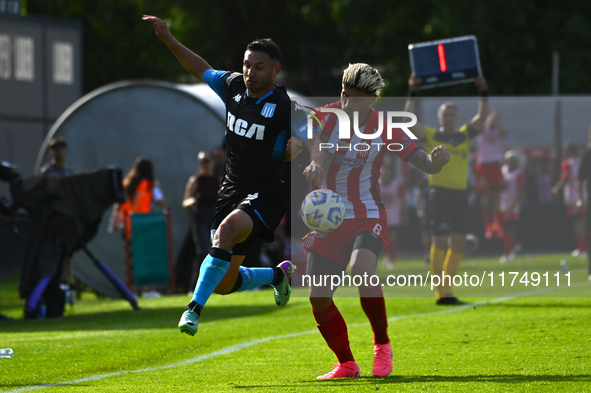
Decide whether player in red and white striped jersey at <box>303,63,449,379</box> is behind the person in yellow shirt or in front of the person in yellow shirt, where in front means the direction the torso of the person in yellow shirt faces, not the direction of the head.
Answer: in front

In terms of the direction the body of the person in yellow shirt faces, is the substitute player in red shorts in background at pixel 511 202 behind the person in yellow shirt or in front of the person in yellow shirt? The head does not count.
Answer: behind

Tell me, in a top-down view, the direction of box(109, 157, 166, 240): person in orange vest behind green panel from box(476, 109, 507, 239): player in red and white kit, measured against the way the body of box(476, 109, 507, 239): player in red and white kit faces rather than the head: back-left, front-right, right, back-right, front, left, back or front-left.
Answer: front-right

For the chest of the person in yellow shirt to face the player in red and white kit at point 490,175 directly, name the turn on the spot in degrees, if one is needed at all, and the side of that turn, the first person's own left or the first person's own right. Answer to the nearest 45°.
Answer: approximately 180°

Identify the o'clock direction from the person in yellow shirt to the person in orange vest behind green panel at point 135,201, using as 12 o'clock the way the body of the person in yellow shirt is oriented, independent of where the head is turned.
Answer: The person in orange vest behind green panel is roughly at 4 o'clock from the person in yellow shirt.

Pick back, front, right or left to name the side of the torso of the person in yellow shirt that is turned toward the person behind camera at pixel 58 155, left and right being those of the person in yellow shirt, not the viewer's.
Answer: right

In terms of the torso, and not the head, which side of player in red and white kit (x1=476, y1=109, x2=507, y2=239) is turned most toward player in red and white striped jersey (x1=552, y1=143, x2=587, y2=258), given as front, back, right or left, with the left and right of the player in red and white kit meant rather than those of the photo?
left

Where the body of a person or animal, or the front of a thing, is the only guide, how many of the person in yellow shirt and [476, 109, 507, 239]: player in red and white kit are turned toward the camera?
2

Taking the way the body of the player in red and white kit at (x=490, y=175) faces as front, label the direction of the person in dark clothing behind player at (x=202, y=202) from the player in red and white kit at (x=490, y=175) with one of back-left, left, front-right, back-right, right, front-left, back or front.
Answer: front-right

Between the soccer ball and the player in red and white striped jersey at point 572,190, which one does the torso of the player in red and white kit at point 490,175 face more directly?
the soccer ball

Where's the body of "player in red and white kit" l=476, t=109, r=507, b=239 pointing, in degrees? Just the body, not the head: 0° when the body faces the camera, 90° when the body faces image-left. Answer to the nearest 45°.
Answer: approximately 0°
